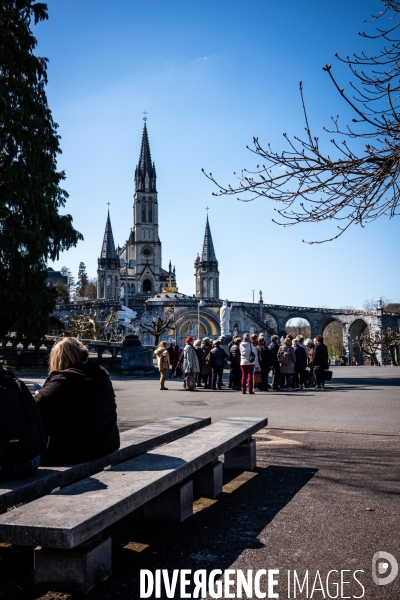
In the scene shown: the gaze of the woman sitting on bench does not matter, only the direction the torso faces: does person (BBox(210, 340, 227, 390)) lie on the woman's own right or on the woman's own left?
on the woman's own right

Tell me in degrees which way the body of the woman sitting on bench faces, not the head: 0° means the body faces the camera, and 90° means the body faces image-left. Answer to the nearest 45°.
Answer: approximately 135°

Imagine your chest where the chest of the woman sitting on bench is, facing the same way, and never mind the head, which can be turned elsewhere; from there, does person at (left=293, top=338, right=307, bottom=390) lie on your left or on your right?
on your right

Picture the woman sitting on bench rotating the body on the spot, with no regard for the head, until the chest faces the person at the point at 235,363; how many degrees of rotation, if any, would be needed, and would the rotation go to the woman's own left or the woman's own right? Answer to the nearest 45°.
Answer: approximately 45° to the woman's own right

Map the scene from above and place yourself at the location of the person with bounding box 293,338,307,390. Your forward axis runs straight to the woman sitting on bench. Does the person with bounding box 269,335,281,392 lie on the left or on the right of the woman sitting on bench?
right

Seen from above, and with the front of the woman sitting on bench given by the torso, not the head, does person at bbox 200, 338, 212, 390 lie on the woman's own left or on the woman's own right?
on the woman's own right

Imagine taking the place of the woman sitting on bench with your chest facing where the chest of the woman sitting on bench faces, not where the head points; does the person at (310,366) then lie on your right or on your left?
on your right
